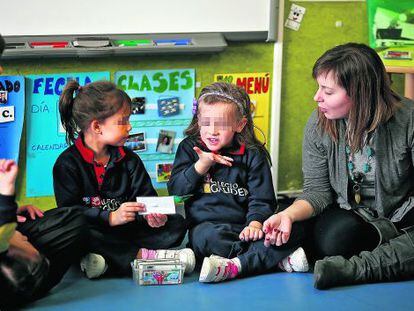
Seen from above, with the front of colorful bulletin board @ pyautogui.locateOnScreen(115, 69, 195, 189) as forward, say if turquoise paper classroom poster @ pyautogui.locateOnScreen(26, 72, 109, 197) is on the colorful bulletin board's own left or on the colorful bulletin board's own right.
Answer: on the colorful bulletin board's own right

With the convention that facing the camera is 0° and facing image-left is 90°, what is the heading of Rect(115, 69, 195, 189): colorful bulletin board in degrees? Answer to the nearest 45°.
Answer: approximately 0°

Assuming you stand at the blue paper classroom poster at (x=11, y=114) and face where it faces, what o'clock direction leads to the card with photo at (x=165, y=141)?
The card with photo is roughly at 9 o'clock from the blue paper classroom poster.

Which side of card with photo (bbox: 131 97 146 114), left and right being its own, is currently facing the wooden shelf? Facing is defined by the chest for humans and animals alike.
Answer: left

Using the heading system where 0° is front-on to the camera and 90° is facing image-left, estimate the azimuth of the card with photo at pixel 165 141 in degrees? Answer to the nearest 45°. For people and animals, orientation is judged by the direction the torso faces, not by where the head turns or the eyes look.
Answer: approximately 0°

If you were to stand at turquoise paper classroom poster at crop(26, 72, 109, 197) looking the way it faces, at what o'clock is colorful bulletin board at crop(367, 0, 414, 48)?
colorful bulletin board at crop(367, 0, 414, 48) is roughly at 9 o'clock from turquoise paper classroom poster at crop(26, 72, 109, 197).

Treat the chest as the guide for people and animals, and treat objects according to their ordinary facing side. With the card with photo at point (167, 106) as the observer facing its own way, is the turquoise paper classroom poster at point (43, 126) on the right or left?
on its right

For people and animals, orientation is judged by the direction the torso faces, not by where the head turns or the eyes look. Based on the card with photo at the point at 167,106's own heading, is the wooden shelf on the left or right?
on its left

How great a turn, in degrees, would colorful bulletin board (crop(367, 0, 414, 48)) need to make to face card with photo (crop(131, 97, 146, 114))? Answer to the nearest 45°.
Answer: approximately 45° to its right

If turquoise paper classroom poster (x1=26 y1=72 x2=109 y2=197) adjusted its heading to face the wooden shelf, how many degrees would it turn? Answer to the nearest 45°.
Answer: approximately 90° to its left
